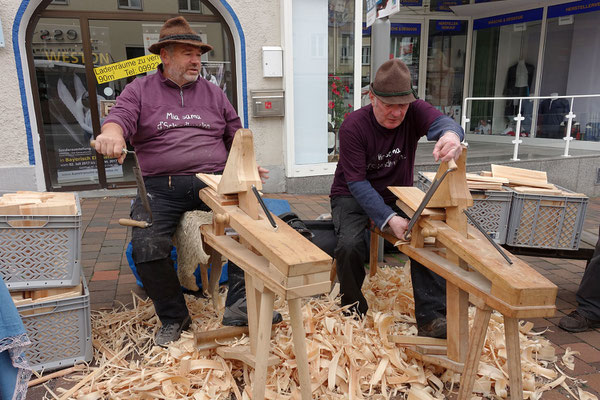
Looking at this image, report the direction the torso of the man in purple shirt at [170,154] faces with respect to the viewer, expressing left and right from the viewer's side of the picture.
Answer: facing the viewer

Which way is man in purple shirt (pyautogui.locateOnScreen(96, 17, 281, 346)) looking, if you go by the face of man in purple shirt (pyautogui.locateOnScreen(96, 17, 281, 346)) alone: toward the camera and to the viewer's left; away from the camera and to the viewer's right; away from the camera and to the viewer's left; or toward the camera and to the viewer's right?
toward the camera and to the viewer's right

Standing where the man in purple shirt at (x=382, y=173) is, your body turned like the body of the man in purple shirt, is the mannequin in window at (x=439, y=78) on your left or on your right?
on your left

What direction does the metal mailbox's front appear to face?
toward the camera

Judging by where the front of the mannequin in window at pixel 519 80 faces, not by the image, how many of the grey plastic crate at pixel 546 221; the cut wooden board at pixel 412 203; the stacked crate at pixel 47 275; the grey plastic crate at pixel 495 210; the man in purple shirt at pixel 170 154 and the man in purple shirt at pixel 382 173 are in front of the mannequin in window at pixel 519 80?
6

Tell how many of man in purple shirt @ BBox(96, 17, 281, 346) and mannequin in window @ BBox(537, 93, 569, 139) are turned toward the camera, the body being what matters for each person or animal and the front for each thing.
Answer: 2

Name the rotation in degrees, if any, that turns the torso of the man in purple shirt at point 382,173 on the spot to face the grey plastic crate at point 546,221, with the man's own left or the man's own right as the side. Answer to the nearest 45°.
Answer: approximately 45° to the man's own left

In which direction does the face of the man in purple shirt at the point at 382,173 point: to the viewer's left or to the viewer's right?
to the viewer's right

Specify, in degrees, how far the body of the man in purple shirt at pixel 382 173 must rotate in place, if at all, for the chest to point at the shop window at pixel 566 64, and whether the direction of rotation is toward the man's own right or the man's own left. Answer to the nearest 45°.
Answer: approximately 90° to the man's own left

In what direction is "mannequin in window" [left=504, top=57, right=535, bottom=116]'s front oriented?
toward the camera

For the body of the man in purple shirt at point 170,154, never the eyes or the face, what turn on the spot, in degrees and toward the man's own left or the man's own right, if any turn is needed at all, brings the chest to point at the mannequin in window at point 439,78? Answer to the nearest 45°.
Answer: approximately 135° to the man's own left
